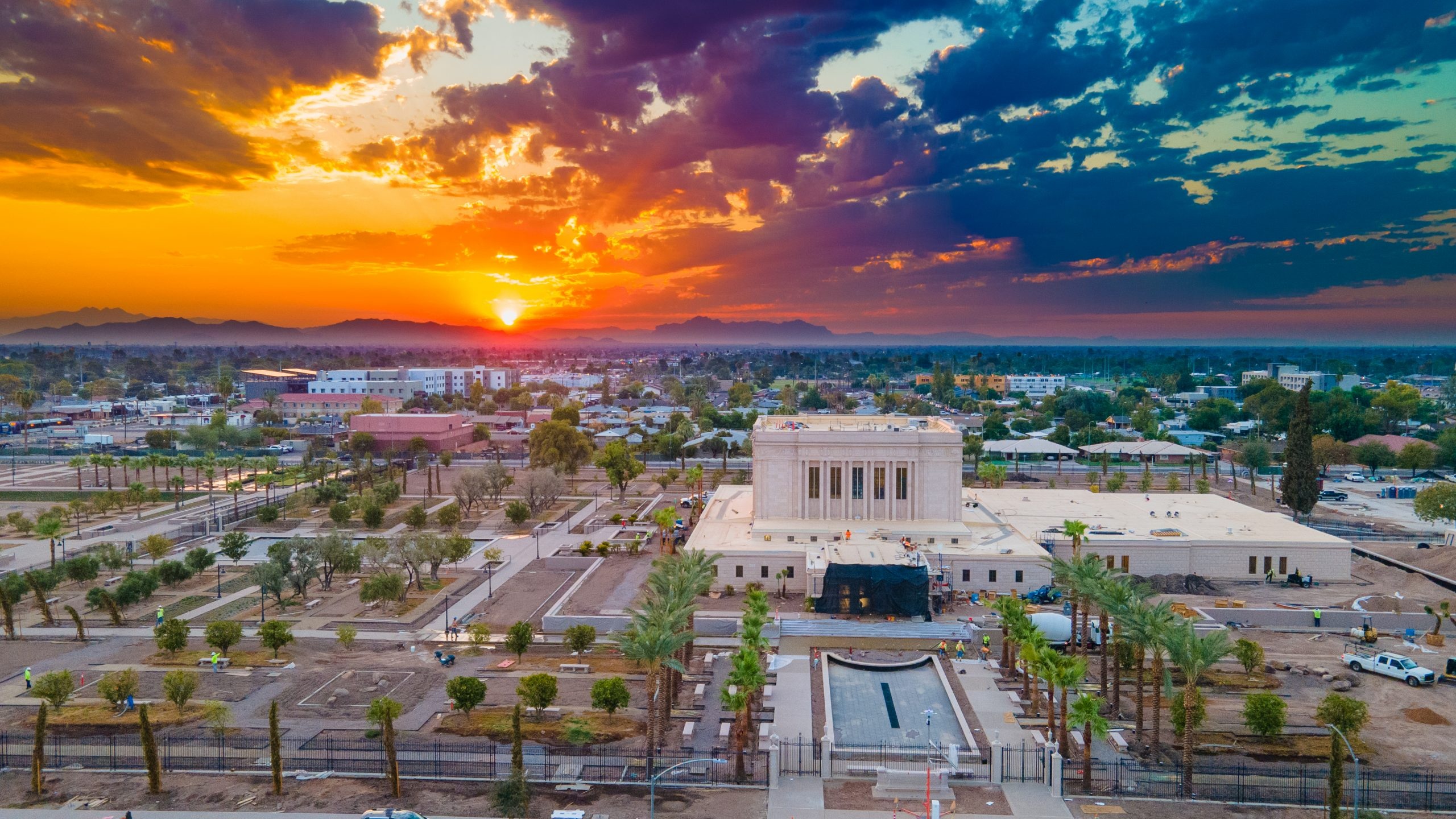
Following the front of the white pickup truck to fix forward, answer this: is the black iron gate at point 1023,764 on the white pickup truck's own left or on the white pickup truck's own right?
on the white pickup truck's own right

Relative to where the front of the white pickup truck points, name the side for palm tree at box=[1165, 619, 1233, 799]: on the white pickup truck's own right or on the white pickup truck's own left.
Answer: on the white pickup truck's own right

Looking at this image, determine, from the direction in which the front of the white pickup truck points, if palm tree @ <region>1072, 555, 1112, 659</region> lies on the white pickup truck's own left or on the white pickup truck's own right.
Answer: on the white pickup truck's own right

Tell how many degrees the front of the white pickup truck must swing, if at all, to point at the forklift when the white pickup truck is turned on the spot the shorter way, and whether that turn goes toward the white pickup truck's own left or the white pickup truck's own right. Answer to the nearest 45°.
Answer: approximately 135° to the white pickup truck's own left

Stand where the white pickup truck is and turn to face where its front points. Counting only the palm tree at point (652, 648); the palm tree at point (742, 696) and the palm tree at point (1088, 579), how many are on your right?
3

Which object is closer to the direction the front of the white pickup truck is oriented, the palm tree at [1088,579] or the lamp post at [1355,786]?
the lamp post

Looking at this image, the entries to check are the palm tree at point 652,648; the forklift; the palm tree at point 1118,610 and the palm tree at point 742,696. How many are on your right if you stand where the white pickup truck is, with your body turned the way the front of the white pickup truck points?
3

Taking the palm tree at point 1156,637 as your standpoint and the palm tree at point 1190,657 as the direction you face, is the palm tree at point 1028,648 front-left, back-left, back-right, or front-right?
back-right

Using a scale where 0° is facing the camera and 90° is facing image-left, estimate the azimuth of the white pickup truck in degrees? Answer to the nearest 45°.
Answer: approximately 315°

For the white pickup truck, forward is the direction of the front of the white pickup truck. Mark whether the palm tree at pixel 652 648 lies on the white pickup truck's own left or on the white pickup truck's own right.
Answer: on the white pickup truck's own right
